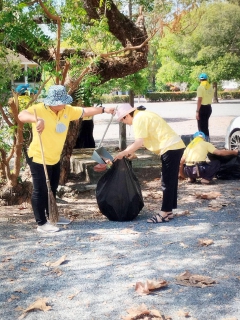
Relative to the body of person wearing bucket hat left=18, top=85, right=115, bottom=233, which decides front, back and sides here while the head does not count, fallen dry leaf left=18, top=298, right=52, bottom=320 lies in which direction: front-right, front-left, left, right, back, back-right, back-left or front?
front-right

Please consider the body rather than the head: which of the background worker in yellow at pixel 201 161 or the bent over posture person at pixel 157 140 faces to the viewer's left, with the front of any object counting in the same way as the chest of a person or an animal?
the bent over posture person

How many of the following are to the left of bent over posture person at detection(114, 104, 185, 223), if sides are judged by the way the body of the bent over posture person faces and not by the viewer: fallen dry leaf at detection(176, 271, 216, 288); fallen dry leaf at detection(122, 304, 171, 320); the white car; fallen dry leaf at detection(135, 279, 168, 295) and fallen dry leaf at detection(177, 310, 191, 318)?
4

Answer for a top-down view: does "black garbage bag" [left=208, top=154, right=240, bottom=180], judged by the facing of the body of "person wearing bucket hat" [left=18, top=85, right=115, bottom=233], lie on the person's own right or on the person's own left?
on the person's own left

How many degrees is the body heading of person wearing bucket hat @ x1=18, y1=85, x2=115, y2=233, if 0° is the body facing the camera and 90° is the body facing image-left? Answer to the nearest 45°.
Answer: approximately 315°

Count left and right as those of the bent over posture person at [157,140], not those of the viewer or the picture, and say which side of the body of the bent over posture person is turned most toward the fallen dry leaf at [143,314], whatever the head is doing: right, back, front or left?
left

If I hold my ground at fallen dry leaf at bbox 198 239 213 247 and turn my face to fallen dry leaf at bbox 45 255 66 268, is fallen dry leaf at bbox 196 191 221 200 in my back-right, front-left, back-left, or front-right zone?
back-right

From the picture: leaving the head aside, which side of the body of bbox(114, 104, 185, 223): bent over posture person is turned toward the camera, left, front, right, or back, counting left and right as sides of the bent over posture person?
left

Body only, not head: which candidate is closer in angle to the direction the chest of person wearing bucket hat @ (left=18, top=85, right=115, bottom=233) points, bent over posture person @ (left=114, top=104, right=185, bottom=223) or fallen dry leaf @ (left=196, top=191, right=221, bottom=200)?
the bent over posture person

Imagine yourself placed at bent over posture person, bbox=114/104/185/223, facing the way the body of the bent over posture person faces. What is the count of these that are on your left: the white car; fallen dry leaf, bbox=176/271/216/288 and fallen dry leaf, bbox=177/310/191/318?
2

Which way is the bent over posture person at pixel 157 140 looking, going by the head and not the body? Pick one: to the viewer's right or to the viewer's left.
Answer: to the viewer's left

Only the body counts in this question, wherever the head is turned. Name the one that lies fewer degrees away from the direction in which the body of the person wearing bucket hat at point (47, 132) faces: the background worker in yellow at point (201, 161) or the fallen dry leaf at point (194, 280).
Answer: the fallen dry leaf

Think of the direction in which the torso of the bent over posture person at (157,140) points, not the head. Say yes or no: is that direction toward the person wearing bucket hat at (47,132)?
yes

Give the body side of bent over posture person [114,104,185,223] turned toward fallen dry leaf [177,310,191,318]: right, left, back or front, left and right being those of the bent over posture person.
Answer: left

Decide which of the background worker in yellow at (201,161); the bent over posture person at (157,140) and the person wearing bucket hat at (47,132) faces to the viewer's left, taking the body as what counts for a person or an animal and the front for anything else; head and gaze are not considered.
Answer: the bent over posture person
